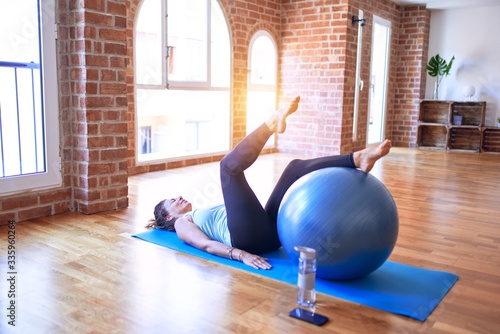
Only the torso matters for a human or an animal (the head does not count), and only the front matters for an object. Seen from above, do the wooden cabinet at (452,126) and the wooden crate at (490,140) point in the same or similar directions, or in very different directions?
same or similar directions

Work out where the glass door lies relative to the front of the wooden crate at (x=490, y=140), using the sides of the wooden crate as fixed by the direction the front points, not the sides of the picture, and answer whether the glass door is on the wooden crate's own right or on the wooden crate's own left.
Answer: on the wooden crate's own right

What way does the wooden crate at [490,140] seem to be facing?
toward the camera

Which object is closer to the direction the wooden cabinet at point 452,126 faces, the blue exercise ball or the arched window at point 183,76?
the blue exercise ball

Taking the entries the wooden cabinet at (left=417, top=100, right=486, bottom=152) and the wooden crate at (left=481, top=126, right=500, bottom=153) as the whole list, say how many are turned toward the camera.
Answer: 2

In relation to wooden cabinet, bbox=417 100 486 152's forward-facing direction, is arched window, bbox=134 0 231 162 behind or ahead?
ahead

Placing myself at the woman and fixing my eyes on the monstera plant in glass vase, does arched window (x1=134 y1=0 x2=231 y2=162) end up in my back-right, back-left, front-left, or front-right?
front-left

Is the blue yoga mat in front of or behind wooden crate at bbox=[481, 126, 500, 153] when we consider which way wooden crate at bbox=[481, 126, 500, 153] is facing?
in front

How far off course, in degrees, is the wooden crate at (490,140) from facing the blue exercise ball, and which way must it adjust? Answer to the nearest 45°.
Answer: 0° — it already faces it

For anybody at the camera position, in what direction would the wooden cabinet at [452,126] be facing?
facing the viewer

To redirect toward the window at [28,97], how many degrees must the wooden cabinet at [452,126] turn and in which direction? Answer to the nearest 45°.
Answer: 0° — it already faces it

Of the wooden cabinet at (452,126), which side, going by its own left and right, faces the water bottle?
front

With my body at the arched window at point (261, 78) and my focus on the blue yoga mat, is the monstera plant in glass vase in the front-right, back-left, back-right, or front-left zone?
back-left

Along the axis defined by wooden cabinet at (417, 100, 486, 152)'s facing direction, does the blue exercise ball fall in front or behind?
in front

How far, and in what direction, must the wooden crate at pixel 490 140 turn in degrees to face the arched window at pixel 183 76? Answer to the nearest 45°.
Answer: approximately 45° to its right
